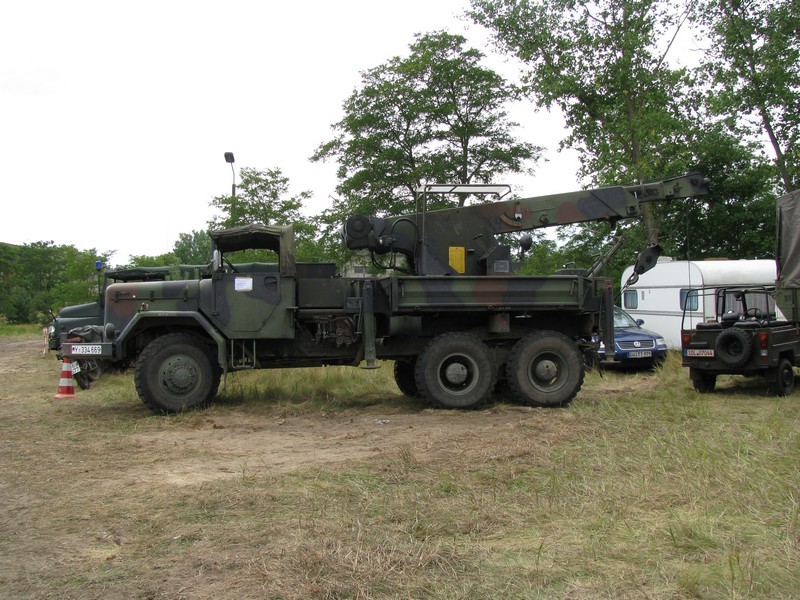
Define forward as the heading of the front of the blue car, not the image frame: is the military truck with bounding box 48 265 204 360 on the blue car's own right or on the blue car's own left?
on the blue car's own right

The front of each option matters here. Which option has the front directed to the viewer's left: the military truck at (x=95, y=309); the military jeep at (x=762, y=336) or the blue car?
the military truck at (x=95, y=309)

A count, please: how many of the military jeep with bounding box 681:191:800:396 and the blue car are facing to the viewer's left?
0

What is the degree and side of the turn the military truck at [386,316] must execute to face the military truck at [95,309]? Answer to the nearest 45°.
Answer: approximately 45° to its right

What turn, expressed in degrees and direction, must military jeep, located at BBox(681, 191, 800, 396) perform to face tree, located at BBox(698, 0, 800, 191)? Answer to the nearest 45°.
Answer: approximately 45° to its left

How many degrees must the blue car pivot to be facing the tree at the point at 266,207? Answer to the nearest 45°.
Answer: approximately 135° to its right

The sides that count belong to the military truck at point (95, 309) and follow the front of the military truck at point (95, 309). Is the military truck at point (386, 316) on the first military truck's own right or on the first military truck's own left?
on the first military truck's own left

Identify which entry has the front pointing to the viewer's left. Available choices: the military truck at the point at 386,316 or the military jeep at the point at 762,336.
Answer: the military truck at the point at 386,316

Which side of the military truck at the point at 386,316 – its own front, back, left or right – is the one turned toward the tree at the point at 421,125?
right

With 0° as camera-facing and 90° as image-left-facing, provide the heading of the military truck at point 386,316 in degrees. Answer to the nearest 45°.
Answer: approximately 90°

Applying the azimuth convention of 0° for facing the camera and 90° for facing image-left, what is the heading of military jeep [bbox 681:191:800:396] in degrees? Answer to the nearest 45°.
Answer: approximately 225°

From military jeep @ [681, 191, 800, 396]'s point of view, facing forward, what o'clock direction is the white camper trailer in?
The white camper trailer is roughly at 10 o'clock from the military jeep.

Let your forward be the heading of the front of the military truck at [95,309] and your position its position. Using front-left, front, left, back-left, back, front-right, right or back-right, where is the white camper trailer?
back

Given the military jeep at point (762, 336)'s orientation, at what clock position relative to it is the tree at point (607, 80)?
The tree is roughly at 10 o'clock from the military jeep.

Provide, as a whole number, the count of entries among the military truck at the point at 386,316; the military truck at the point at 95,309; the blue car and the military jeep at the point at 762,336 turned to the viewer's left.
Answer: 2

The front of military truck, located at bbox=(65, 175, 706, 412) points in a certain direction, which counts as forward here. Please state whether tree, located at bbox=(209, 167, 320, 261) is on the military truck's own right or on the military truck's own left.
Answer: on the military truck's own right

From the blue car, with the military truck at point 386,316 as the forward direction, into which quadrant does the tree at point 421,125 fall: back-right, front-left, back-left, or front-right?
back-right

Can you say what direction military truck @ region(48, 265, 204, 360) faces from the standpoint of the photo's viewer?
facing to the left of the viewer
